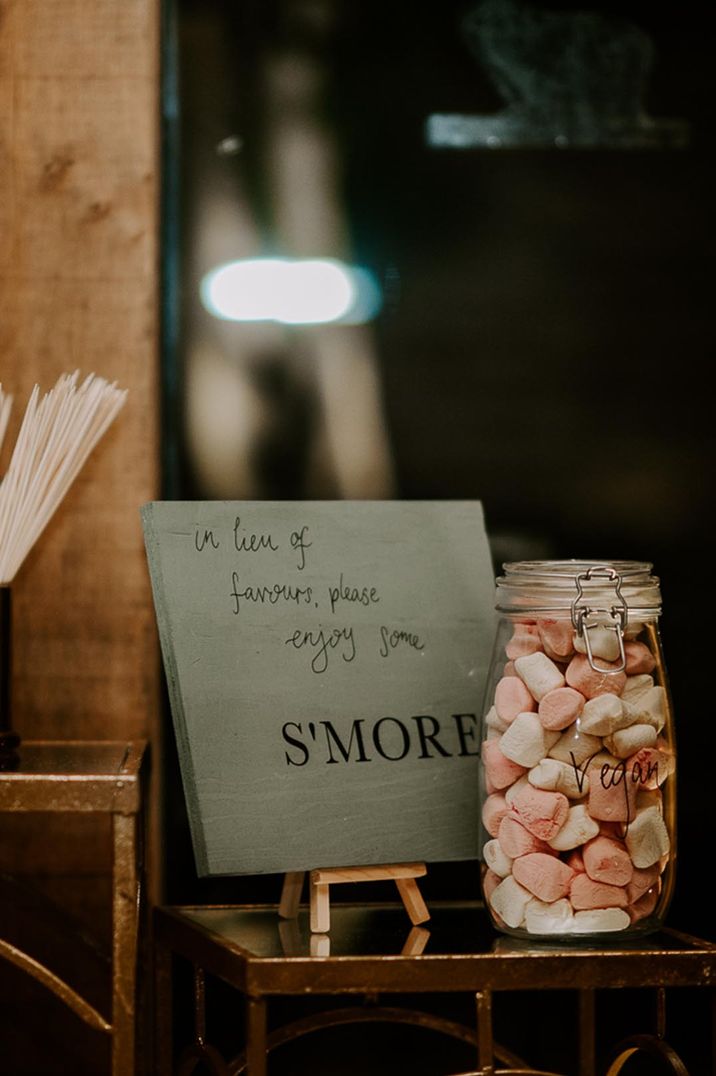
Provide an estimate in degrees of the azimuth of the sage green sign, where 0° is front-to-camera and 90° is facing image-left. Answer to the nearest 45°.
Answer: approximately 0°
